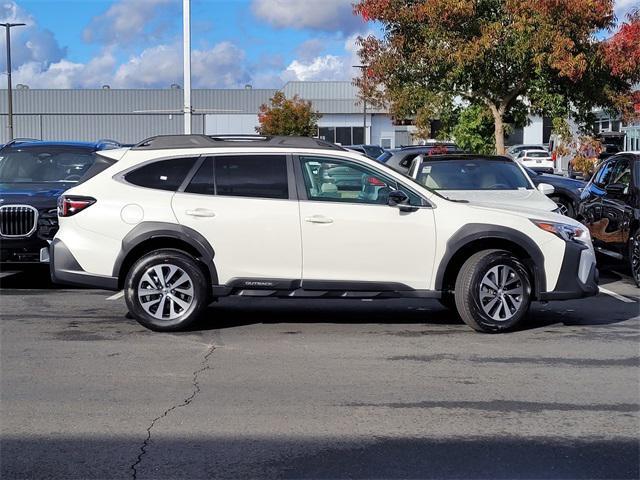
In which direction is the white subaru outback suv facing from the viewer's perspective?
to the viewer's right

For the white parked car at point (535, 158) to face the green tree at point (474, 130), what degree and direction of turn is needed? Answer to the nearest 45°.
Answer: approximately 180°

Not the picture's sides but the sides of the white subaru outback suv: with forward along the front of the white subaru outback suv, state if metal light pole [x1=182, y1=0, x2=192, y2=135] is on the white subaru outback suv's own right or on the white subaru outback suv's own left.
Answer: on the white subaru outback suv's own left

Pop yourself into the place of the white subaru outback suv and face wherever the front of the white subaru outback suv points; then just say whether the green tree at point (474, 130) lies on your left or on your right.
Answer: on your left
